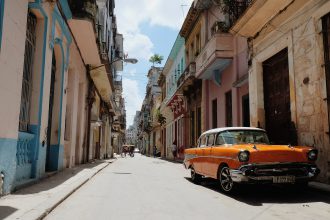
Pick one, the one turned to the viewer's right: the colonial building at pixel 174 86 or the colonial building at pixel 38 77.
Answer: the colonial building at pixel 38 77

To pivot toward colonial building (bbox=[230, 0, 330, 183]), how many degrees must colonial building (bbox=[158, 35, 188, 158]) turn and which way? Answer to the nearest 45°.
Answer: approximately 90° to its left

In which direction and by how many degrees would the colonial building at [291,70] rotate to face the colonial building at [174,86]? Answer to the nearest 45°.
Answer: approximately 90° to its right

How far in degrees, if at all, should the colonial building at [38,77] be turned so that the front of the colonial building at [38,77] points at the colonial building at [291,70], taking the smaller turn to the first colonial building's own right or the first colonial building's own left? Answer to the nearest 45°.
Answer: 0° — it already faces it

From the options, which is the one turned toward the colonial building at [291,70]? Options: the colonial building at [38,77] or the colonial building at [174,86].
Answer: the colonial building at [38,77]

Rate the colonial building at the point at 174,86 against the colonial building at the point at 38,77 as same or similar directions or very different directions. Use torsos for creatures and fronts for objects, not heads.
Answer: very different directions

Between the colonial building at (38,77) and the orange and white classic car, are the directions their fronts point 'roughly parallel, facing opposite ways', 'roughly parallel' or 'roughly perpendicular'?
roughly perpendicular

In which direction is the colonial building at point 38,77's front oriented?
to the viewer's right

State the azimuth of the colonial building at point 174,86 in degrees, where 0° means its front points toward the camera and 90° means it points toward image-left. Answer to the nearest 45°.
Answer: approximately 90°
